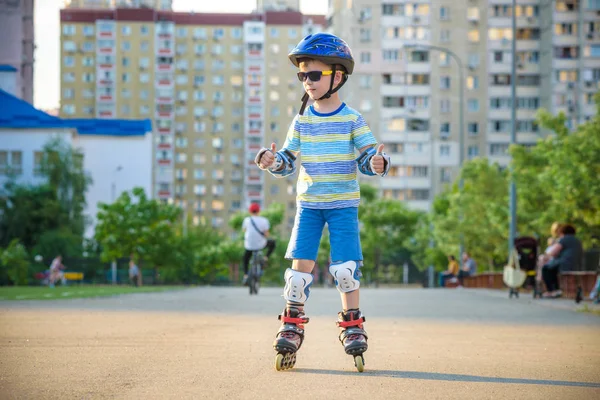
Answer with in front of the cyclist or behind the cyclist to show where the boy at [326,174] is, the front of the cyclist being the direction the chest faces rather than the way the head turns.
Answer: behind

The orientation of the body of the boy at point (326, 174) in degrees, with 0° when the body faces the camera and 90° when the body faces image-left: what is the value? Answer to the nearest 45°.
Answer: approximately 0°

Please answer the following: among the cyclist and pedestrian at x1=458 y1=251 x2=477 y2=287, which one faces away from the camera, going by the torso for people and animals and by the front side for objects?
the cyclist

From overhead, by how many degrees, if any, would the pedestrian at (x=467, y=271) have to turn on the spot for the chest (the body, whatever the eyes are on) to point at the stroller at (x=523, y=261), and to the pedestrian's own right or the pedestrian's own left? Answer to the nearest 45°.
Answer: approximately 90° to the pedestrian's own left

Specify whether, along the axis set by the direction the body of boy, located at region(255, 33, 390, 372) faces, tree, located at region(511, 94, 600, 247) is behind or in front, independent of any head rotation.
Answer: behind

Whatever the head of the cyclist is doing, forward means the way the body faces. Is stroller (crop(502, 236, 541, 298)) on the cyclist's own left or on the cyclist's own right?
on the cyclist's own right

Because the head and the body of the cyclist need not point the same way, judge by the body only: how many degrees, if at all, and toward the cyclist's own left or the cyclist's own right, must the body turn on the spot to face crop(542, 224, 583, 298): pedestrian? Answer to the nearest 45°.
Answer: approximately 90° to the cyclist's own right

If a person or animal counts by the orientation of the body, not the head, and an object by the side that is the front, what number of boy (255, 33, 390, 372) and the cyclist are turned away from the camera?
1

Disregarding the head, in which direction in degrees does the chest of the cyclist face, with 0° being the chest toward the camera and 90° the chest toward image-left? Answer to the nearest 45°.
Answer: approximately 180°
